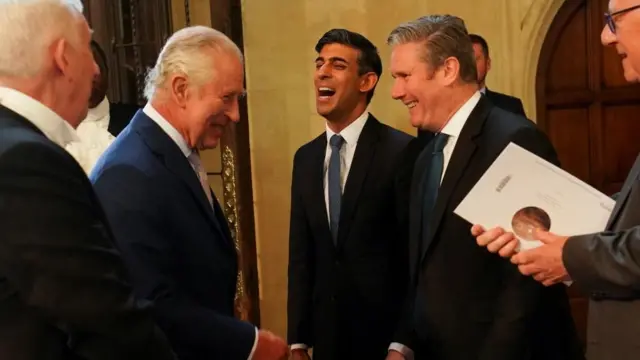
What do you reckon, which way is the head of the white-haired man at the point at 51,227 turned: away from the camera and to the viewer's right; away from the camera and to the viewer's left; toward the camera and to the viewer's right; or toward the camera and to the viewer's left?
away from the camera and to the viewer's right

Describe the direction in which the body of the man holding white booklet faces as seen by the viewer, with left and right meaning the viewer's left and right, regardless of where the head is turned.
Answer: facing to the left of the viewer

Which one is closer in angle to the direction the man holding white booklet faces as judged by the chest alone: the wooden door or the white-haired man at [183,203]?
the white-haired man

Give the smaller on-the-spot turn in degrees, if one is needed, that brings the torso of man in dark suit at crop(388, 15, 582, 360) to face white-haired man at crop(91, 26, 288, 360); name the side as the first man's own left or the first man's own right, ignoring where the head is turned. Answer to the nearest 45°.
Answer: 0° — they already face them

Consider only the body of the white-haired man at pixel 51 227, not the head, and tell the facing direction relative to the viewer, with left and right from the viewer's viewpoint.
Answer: facing away from the viewer and to the right of the viewer

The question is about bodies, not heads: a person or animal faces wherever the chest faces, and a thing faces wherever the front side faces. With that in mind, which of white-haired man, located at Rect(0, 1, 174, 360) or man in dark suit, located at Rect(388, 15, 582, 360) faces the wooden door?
the white-haired man

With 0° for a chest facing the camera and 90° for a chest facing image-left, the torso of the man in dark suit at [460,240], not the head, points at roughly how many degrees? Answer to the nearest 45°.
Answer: approximately 45°

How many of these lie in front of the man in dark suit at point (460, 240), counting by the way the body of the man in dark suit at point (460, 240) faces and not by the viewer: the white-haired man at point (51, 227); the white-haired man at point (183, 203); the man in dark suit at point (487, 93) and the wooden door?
2

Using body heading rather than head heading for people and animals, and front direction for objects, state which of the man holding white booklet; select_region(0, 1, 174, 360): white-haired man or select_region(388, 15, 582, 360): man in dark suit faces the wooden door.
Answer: the white-haired man

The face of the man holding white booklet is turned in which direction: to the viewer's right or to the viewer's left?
to the viewer's left

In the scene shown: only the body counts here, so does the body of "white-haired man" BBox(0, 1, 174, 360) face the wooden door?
yes
